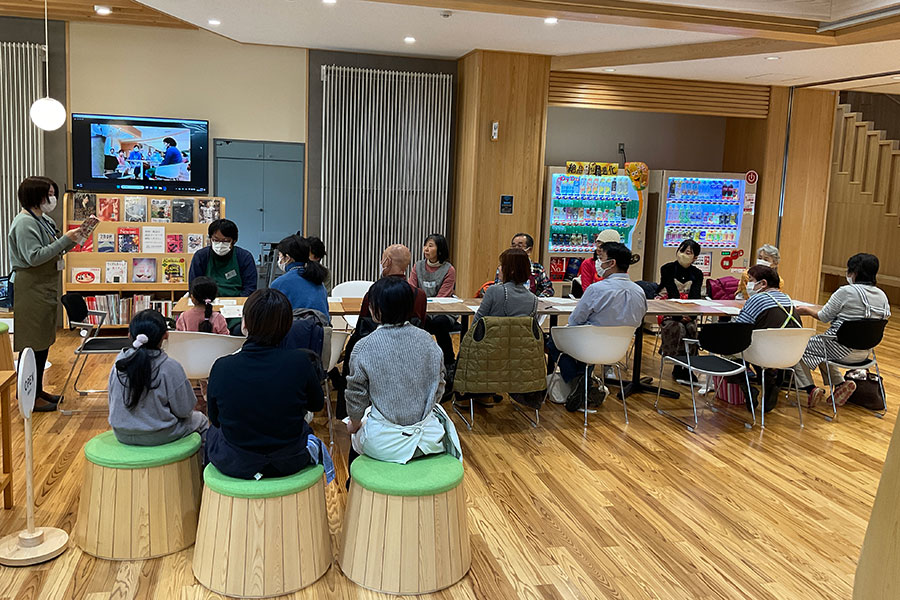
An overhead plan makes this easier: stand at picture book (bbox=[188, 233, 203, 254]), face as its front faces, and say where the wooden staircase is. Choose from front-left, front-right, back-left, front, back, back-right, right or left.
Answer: left

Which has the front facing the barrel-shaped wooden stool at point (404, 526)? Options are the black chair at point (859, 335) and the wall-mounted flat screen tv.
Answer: the wall-mounted flat screen tv

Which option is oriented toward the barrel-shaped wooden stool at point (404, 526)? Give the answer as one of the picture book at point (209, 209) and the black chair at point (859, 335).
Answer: the picture book

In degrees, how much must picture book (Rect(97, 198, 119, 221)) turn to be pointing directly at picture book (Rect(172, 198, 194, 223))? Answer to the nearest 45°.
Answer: approximately 90° to its left

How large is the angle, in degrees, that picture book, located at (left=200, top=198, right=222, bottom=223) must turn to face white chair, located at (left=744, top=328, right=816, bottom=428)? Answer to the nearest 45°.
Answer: approximately 45° to its left

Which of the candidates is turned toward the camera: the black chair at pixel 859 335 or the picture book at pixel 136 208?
the picture book

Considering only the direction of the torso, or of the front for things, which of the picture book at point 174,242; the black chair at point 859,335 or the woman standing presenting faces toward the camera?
the picture book

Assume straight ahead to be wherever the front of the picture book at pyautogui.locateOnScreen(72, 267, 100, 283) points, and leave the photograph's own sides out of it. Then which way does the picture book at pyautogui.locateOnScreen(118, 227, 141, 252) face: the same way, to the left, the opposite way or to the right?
the same way

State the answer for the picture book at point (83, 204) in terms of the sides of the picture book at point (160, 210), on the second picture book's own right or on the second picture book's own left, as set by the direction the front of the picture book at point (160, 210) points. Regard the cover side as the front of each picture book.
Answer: on the second picture book's own right

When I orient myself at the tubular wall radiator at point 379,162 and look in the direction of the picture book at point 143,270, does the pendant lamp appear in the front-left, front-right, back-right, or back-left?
front-left

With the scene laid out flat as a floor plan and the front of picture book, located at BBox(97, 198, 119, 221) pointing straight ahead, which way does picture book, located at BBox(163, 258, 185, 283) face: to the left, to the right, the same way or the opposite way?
the same way

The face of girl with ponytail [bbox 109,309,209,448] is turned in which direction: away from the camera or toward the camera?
away from the camera

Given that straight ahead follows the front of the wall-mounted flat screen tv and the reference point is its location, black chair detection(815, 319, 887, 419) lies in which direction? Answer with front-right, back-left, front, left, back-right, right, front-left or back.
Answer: front-left

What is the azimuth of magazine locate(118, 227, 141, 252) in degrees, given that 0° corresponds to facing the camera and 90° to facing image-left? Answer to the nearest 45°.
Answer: approximately 0°

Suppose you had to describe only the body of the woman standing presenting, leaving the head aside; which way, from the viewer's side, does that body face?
to the viewer's right

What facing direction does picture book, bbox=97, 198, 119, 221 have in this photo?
toward the camera

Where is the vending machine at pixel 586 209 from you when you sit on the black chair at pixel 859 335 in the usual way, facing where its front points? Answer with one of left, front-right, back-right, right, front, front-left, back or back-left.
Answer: front

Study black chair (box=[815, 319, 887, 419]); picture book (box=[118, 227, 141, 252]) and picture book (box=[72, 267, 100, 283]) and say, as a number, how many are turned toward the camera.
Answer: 2

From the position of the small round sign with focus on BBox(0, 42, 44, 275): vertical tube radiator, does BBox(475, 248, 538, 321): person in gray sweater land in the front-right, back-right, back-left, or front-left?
front-right

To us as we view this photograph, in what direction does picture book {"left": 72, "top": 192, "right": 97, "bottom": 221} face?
facing the viewer

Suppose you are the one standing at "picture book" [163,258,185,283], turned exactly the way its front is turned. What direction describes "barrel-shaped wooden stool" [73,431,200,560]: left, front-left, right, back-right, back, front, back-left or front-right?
front
